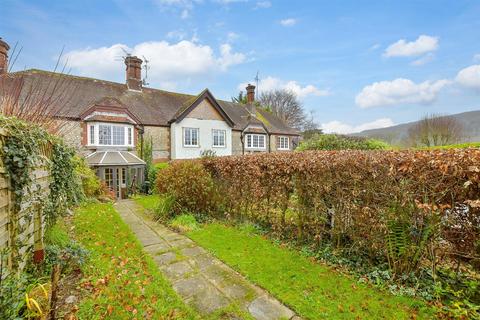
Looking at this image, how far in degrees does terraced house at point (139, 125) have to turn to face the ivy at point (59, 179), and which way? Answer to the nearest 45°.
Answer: approximately 45° to its right

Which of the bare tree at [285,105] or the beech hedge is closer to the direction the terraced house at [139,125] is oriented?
the beech hedge

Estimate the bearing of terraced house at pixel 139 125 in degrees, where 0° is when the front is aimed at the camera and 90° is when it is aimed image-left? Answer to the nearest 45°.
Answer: approximately 315°
